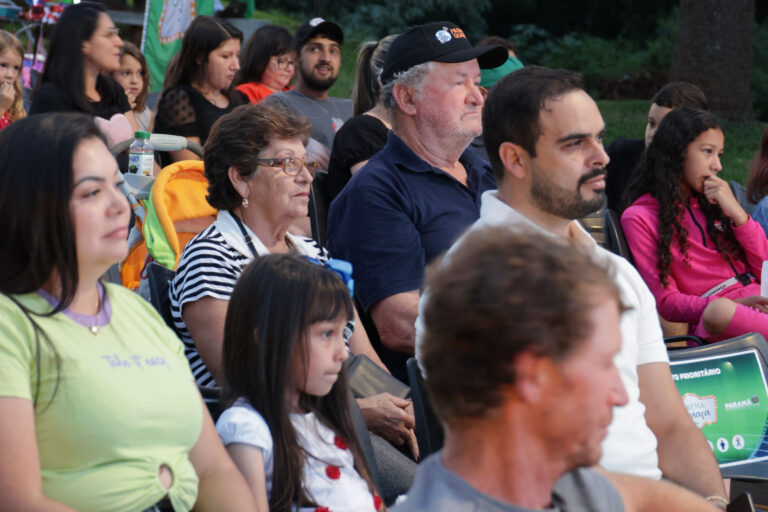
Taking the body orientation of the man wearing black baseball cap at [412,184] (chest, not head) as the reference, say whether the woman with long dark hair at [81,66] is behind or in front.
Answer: behind

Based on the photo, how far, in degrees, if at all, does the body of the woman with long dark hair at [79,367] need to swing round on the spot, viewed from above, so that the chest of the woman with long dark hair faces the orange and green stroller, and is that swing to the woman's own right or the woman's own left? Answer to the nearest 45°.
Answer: approximately 135° to the woman's own left

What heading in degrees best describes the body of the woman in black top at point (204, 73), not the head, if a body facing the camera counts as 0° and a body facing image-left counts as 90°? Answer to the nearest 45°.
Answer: approximately 315°

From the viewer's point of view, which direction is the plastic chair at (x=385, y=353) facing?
to the viewer's right

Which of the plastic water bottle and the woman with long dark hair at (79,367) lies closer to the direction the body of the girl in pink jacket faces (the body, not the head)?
the woman with long dark hair

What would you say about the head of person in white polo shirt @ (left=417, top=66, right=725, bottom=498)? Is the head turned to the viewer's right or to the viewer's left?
to the viewer's right

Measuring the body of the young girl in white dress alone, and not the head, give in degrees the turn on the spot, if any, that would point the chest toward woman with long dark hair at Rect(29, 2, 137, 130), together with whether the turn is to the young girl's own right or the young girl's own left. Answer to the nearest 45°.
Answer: approximately 180°

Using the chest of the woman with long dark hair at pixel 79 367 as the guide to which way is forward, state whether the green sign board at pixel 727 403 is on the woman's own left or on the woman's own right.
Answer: on the woman's own left

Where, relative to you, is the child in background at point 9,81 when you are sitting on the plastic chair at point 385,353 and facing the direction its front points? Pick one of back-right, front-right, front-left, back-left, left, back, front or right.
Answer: back-left

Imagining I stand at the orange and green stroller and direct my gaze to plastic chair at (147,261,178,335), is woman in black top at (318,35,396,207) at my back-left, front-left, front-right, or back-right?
back-left

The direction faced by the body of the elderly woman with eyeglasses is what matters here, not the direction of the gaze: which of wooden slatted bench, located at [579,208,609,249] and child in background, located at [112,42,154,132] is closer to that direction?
the wooden slatted bench

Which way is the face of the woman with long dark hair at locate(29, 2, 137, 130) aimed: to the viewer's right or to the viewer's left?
to the viewer's right

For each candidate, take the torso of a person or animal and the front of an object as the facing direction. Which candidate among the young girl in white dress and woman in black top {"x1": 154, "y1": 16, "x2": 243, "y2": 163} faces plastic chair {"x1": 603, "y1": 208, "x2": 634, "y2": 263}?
the woman in black top
